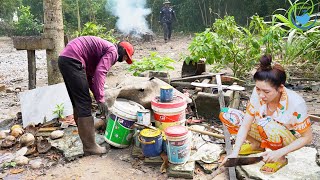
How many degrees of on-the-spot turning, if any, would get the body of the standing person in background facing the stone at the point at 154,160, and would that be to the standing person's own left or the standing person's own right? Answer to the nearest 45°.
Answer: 0° — they already face it

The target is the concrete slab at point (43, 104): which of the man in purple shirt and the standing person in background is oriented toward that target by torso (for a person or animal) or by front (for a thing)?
the standing person in background

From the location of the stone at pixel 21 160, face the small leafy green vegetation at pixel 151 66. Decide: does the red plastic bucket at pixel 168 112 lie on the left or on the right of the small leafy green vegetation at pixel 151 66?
right

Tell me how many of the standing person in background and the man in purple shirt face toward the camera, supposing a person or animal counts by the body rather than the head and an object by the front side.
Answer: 1

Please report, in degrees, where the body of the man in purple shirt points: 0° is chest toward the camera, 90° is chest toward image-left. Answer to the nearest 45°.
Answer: approximately 270°

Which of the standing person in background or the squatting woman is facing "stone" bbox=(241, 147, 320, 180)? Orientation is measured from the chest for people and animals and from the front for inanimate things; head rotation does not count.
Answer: the standing person in background

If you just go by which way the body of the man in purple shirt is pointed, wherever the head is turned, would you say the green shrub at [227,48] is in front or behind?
in front

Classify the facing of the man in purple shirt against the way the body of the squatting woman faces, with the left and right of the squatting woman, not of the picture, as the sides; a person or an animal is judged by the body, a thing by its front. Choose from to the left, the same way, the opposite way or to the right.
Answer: the opposite way

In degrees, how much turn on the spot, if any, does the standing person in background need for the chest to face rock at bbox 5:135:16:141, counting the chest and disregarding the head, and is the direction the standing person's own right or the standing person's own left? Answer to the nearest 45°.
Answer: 0° — they already face it

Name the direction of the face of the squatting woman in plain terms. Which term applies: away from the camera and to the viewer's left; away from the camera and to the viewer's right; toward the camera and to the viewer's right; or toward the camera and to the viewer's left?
toward the camera and to the viewer's left

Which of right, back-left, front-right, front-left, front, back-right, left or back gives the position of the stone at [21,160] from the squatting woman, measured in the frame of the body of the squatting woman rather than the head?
front-right

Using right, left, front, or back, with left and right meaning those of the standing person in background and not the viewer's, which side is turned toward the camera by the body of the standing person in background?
front

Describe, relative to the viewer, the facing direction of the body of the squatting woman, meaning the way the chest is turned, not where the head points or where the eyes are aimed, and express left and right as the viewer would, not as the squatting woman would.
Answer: facing the viewer and to the left of the viewer

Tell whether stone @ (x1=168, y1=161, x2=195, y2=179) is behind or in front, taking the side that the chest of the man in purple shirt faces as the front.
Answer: in front

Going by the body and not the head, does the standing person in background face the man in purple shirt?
yes
